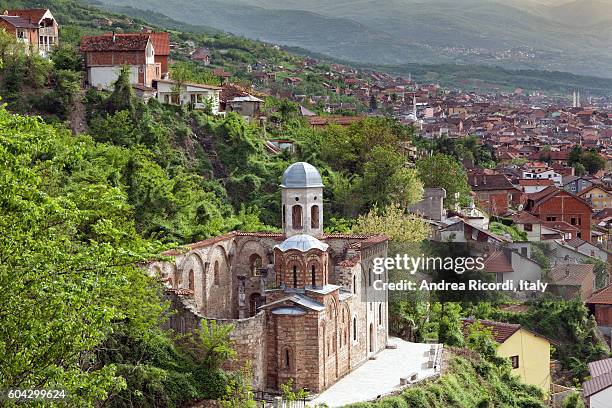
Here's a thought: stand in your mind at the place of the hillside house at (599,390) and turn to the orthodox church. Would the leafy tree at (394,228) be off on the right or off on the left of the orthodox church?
right

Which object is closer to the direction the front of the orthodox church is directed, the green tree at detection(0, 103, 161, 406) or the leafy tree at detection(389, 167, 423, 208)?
the leafy tree

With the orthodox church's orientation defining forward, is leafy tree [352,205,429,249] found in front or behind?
in front

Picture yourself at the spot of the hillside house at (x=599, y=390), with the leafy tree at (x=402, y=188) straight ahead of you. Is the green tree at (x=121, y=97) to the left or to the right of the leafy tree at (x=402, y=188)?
left

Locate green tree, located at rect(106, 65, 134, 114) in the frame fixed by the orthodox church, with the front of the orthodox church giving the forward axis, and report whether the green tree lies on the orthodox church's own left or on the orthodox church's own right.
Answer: on the orthodox church's own left

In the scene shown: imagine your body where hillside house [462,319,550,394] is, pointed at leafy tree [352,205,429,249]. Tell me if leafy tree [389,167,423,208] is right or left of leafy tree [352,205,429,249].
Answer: right

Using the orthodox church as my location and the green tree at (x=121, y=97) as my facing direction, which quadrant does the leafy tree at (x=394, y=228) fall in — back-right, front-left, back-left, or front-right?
front-right

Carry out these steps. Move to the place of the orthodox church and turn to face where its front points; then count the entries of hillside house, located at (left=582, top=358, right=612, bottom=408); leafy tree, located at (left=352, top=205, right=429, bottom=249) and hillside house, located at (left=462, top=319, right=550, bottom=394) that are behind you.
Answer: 0
